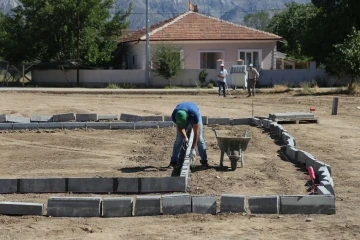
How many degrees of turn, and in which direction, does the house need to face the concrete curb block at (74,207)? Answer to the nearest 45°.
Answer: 0° — it already faces it

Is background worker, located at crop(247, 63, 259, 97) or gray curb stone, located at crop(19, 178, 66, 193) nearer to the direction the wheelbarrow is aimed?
the gray curb stone

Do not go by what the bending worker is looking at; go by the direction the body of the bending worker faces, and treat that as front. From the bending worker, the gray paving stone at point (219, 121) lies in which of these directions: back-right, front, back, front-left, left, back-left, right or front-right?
back

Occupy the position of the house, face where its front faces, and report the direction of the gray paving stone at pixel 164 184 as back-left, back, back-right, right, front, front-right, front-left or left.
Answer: front

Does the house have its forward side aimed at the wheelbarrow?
yes

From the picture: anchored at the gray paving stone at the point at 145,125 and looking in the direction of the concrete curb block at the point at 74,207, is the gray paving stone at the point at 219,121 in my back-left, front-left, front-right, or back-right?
back-left

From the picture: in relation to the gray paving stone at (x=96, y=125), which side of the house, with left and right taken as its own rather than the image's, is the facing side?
front

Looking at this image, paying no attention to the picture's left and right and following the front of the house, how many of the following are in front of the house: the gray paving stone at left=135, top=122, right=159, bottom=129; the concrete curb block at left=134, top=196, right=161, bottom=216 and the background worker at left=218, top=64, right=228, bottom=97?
3

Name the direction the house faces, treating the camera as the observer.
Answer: facing the viewer

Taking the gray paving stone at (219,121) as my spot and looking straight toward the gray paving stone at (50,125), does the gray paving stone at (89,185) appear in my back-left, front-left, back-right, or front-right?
front-left

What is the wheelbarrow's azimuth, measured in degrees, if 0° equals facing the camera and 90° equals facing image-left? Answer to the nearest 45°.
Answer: approximately 0°

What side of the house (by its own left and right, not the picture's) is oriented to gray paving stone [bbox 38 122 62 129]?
front

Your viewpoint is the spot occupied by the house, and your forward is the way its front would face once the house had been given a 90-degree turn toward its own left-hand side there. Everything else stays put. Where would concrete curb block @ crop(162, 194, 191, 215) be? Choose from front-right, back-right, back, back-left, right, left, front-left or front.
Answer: right
